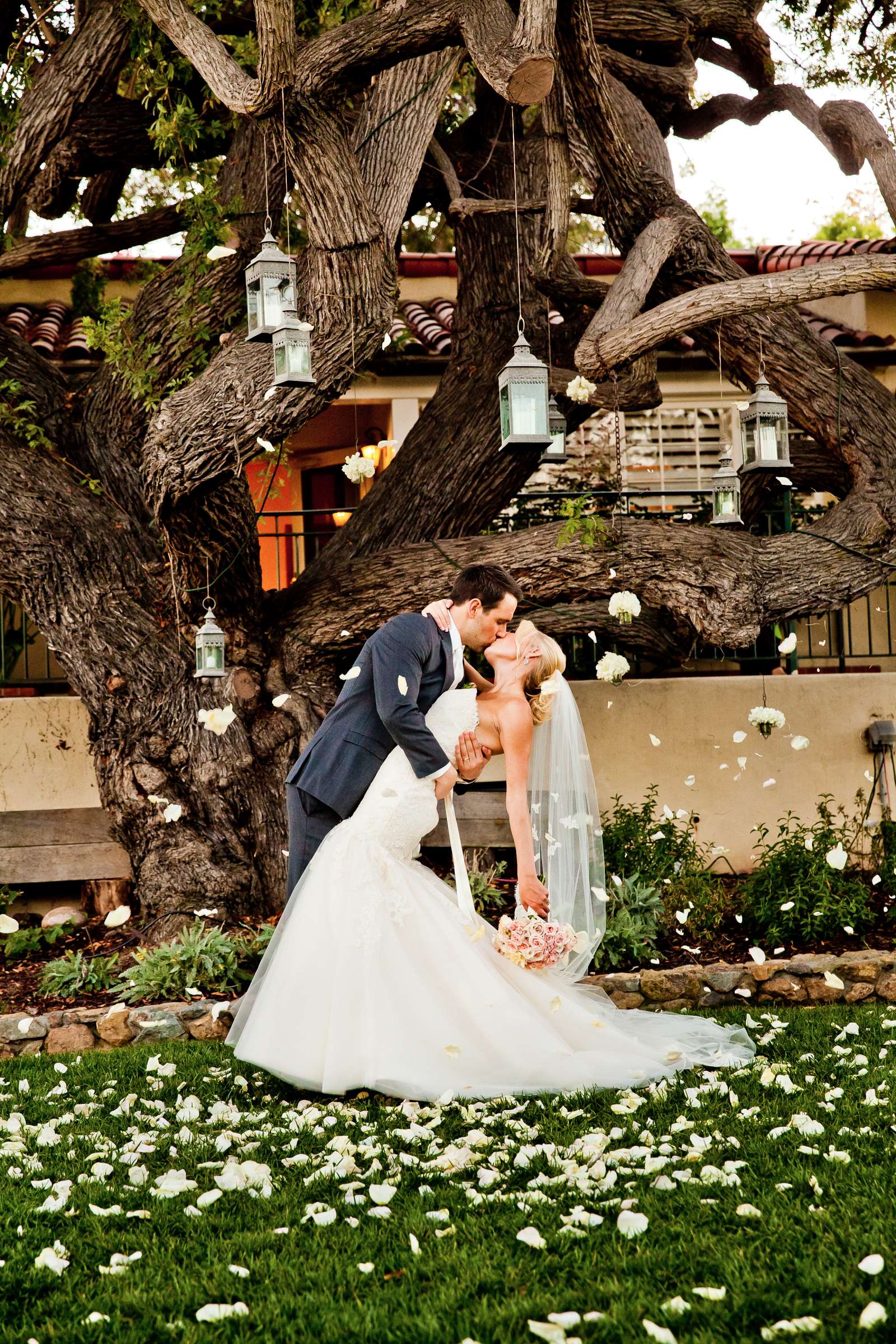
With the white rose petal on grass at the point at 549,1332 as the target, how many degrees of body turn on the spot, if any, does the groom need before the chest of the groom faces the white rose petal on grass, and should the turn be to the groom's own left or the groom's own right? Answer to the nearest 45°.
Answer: approximately 90° to the groom's own right

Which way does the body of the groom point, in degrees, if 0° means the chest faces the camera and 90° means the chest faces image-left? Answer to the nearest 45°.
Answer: approximately 270°

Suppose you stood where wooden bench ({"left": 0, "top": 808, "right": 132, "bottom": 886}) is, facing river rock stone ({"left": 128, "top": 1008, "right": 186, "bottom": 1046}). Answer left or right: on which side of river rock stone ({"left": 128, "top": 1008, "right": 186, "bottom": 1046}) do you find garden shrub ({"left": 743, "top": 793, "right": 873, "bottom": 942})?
left

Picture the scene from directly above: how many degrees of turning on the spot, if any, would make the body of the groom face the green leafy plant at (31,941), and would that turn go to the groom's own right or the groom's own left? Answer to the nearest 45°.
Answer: approximately 135° to the groom's own left

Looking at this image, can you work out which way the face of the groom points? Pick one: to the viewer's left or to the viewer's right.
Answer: to the viewer's right

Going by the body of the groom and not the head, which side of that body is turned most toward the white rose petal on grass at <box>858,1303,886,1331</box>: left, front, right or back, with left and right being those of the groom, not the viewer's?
right

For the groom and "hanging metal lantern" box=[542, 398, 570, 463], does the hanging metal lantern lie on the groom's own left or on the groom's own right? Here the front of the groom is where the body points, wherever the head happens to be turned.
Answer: on the groom's own left

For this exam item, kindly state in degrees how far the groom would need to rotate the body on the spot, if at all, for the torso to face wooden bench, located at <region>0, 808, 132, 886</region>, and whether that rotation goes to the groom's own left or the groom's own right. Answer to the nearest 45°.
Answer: approximately 135° to the groom's own left

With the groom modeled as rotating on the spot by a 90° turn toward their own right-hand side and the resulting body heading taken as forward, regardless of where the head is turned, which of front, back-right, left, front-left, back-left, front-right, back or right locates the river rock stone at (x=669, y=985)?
back-left

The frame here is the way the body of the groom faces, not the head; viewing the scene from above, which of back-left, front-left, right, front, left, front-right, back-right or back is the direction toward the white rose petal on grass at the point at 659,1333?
right
